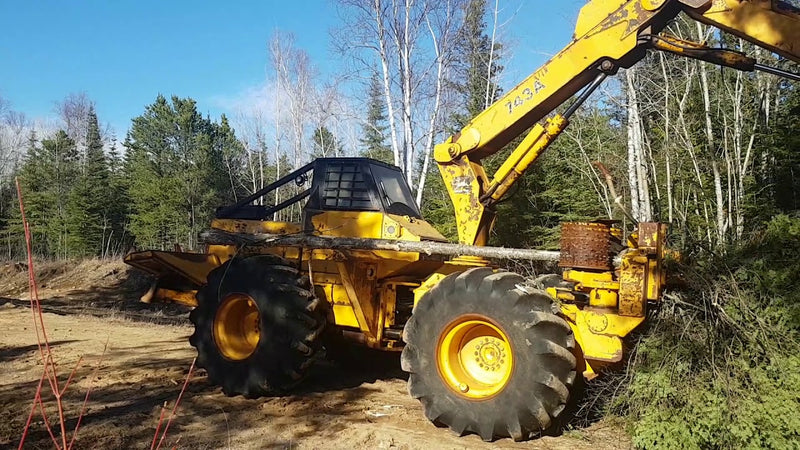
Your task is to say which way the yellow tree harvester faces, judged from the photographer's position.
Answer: facing the viewer and to the right of the viewer

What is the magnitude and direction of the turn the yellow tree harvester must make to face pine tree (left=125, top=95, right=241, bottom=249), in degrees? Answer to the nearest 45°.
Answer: approximately 180°

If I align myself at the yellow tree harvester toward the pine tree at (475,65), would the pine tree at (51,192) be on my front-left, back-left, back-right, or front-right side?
front-left

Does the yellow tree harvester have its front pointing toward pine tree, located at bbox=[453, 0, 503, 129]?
no

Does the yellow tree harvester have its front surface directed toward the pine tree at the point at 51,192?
no

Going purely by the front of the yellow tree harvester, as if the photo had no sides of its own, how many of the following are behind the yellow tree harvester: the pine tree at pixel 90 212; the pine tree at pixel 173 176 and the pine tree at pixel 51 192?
3

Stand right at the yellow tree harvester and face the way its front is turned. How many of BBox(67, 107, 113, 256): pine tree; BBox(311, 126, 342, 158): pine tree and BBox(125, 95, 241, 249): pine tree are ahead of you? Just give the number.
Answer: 0

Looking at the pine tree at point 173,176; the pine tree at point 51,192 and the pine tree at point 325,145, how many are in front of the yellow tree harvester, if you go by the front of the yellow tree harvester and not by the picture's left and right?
0

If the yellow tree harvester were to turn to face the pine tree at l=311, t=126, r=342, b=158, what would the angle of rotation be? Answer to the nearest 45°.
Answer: approximately 135° to its left

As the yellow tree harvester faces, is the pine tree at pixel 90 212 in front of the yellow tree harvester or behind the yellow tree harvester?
behind

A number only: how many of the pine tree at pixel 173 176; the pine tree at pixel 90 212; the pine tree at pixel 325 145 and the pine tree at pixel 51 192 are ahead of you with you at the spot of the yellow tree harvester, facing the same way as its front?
0

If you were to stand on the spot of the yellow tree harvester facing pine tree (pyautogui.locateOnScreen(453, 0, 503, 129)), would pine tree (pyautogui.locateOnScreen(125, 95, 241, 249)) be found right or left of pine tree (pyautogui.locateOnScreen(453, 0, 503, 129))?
left
